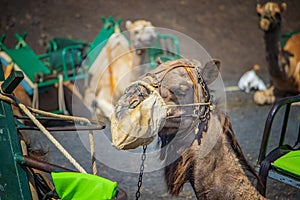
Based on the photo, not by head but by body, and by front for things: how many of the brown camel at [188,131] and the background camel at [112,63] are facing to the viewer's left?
1

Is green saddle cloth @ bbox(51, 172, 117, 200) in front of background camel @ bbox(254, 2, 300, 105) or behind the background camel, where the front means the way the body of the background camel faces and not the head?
in front

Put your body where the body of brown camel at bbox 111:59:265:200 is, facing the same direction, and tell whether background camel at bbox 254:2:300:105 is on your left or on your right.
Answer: on your right

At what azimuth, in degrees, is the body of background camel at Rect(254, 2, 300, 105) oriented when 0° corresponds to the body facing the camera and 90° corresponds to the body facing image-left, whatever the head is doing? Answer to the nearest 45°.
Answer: approximately 45°

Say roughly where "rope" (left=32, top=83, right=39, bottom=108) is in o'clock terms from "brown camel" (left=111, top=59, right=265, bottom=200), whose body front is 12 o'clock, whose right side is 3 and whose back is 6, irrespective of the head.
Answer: The rope is roughly at 2 o'clock from the brown camel.

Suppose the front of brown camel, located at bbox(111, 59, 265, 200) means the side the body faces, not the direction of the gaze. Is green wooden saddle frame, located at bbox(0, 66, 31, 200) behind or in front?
in front

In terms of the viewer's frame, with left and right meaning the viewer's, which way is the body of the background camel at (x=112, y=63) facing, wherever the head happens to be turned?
facing the viewer and to the right of the viewer

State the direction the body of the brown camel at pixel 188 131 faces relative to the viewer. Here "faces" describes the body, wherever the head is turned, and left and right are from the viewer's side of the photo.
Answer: facing to the left of the viewer
